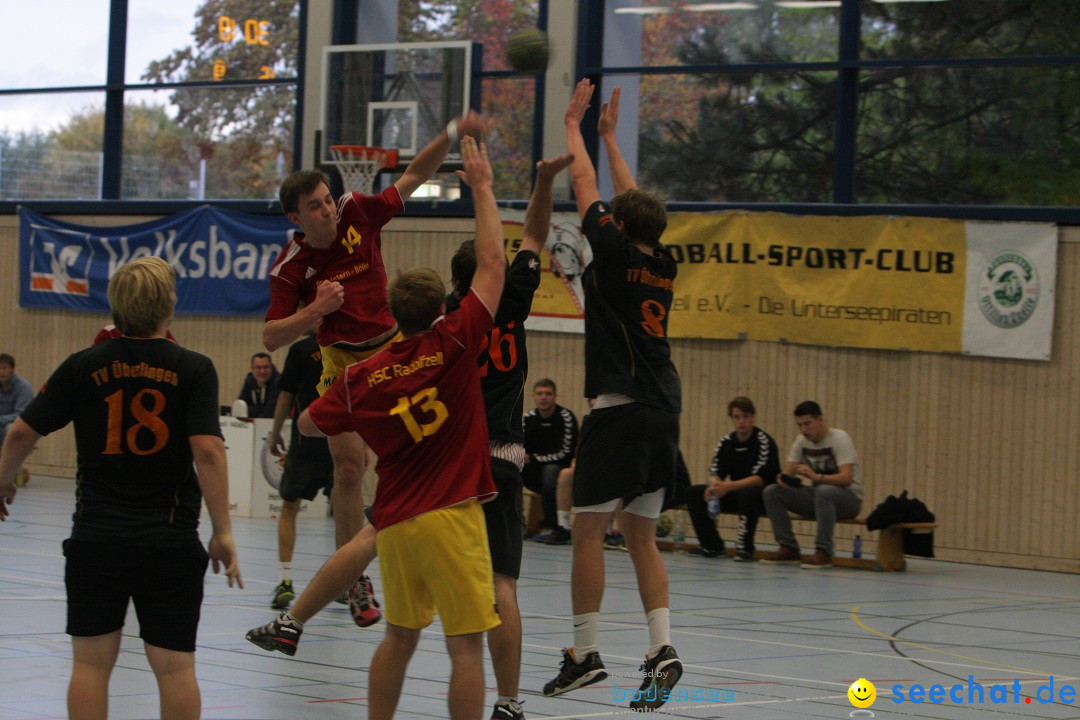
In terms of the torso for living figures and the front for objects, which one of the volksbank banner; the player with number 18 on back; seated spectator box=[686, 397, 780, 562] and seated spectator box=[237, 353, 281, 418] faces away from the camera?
the player with number 18 on back

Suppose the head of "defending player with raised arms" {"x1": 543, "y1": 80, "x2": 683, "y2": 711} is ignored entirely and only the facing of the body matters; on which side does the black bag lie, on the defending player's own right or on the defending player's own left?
on the defending player's own right

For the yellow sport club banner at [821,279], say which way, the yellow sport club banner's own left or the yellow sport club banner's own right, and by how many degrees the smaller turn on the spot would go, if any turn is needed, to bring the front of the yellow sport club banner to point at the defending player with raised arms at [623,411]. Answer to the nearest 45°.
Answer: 0° — it already faces them

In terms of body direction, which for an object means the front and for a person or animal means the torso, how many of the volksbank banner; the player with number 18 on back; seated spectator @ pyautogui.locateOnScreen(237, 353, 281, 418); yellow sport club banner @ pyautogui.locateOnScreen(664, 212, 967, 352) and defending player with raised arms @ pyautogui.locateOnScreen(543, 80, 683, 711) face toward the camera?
3

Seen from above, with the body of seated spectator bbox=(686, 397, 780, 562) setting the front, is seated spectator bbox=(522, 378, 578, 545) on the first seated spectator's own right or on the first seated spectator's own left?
on the first seated spectator's own right

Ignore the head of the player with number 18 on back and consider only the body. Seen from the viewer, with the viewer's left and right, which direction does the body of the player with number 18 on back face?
facing away from the viewer

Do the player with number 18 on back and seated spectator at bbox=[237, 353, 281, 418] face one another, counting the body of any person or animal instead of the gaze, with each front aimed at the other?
yes

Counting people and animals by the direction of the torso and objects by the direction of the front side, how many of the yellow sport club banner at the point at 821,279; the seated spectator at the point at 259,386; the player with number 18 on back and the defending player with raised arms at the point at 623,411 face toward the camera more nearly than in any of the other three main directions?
2

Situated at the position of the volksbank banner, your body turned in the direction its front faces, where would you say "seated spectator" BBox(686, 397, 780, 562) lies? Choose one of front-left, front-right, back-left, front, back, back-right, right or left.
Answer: front-left
